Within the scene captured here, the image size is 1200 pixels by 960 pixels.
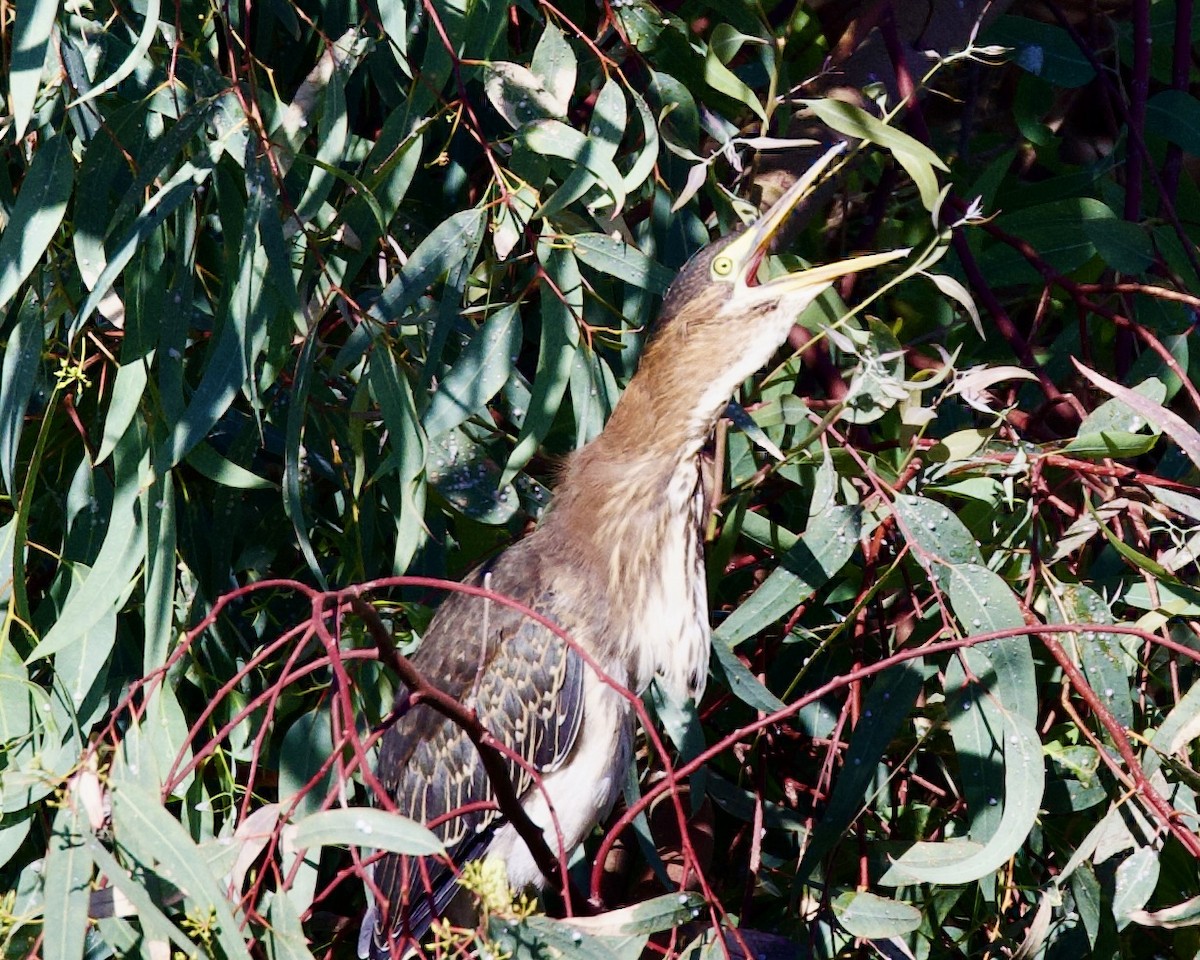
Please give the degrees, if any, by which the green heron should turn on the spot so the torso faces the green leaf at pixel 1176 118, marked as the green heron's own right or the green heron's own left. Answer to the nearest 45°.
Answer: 0° — it already faces it

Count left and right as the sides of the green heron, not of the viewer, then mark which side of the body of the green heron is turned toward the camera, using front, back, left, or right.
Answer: right

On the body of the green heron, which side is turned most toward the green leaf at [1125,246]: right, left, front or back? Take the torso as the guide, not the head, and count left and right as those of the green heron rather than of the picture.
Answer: front
